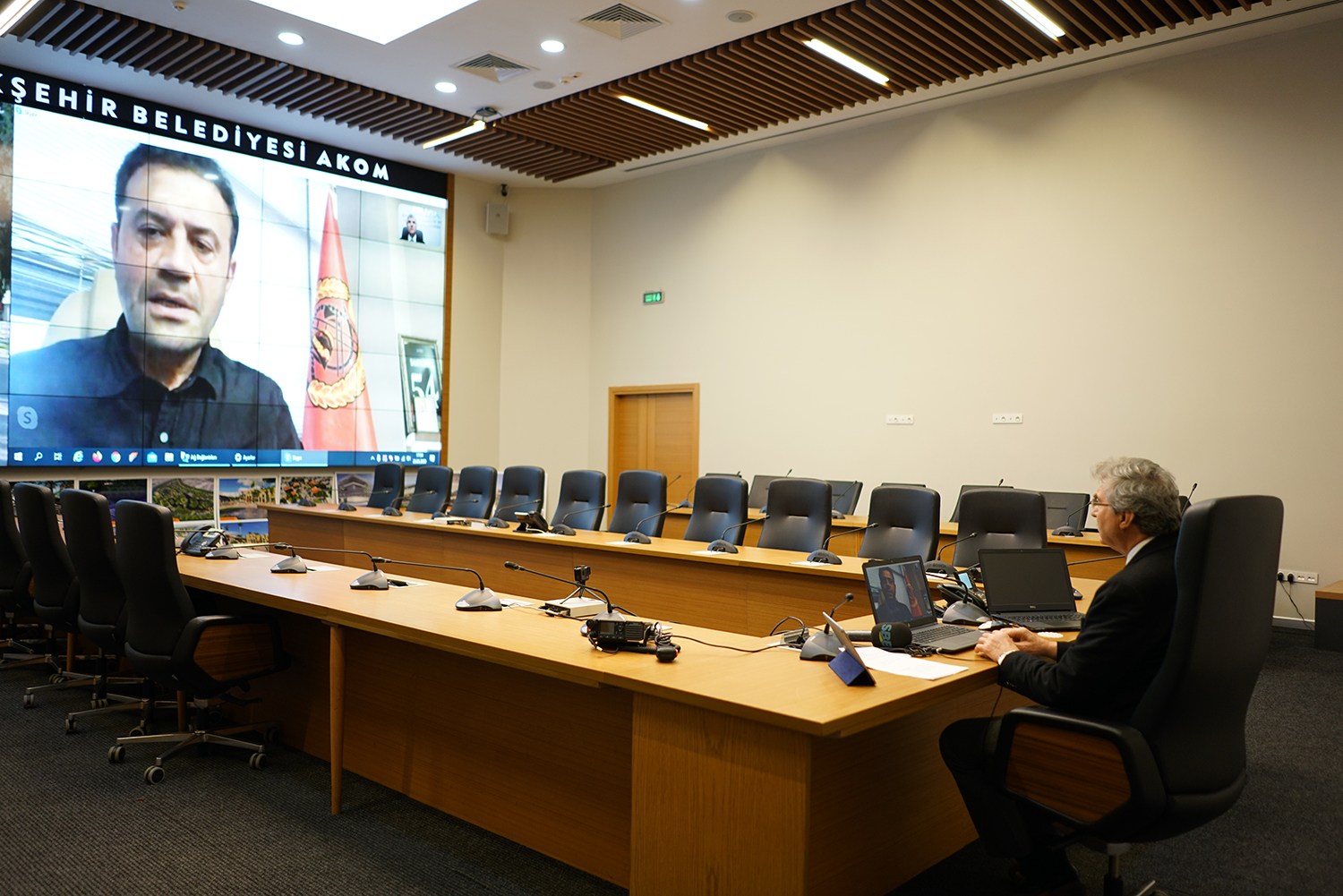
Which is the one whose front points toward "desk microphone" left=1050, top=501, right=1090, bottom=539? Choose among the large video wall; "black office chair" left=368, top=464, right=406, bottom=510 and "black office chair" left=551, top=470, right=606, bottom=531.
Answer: the large video wall

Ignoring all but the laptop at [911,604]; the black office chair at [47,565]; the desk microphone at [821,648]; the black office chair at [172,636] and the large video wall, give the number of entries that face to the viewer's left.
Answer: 0

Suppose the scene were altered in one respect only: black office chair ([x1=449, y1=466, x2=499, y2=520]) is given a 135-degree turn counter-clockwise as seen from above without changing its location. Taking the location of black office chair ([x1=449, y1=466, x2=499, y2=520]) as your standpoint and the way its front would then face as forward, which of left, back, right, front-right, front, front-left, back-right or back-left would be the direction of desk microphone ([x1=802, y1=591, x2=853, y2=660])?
right

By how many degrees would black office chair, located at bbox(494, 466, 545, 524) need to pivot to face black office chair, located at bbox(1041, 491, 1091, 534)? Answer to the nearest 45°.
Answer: approximately 135° to its left

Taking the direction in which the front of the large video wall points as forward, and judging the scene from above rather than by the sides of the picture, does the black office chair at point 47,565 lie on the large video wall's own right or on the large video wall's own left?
on the large video wall's own right

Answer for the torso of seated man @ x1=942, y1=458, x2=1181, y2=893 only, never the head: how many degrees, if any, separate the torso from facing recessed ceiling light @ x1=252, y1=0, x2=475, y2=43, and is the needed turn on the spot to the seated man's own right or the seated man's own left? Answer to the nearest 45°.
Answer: approximately 45° to the seated man's own right

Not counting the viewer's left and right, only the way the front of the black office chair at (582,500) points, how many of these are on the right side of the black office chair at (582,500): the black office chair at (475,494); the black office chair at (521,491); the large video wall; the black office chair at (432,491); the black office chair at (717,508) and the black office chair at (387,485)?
5

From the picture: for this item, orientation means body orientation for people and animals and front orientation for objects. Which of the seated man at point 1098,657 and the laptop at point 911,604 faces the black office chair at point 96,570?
the seated man

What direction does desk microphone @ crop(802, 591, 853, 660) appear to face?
to the viewer's right

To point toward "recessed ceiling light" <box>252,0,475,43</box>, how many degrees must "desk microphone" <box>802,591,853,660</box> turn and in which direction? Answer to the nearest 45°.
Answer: approximately 135° to its left

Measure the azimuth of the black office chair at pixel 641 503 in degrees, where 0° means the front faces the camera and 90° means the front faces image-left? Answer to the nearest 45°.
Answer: approximately 45°

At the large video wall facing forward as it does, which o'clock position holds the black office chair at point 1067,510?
The black office chair is roughly at 12 o'clock from the large video wall.

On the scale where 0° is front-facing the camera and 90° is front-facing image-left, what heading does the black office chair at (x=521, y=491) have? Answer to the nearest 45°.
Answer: approximately 45°

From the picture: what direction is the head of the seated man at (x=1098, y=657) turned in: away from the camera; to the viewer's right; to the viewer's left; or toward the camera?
to the viewer's left

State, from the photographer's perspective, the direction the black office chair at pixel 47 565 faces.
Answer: facing away from the viewer and to the right of the viewer

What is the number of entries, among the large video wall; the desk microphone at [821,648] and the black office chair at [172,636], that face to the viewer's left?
0
